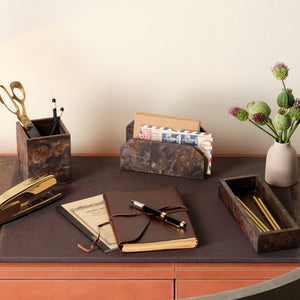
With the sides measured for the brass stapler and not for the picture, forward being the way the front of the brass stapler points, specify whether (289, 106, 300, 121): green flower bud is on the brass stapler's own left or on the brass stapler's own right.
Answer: on the brass stapler's own right

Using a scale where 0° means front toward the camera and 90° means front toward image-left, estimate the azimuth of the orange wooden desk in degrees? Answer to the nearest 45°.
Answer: approximately 0°

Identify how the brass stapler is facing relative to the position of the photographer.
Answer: facing away from the viewer and to the right of the viewer

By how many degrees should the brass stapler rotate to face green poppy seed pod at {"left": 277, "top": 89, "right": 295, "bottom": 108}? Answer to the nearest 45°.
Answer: approximately 45° to its right

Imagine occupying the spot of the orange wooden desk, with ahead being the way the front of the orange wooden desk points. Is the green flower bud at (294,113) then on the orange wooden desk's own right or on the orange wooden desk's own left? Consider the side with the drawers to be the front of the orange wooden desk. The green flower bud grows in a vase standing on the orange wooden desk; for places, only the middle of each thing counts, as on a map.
on the orange wooden desk's own left

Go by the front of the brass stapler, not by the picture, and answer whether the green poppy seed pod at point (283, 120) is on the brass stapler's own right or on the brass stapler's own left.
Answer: on the brass stapler's own right

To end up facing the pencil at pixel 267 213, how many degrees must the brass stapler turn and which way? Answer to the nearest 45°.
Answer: approximately 45° to its right
